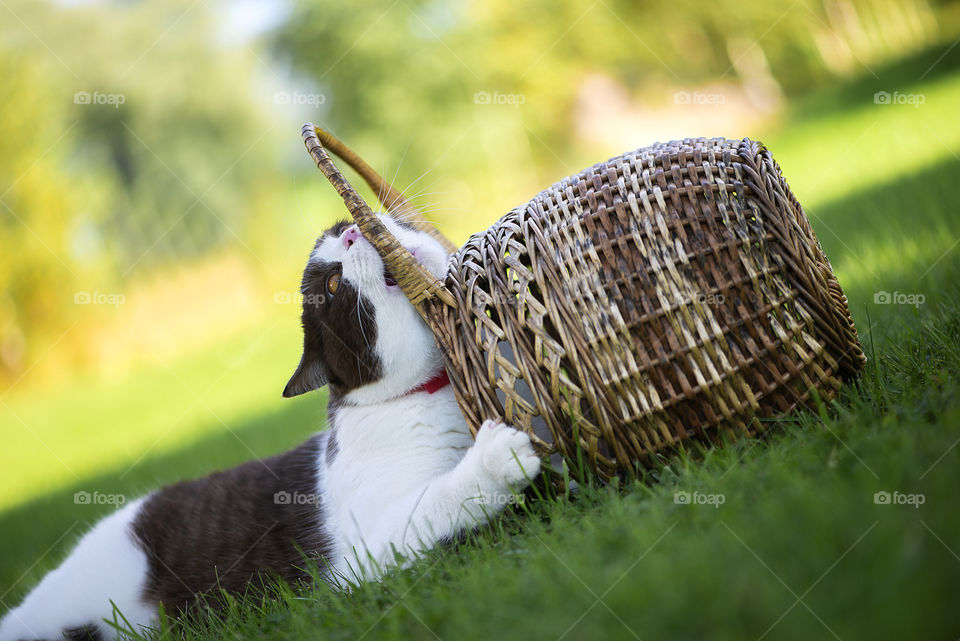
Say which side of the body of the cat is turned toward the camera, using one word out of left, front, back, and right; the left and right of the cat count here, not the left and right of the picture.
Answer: right

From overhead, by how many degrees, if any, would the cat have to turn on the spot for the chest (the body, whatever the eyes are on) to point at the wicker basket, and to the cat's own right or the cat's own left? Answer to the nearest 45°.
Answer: approximately 45° to the cat's own right
